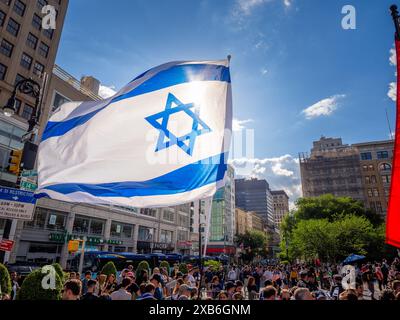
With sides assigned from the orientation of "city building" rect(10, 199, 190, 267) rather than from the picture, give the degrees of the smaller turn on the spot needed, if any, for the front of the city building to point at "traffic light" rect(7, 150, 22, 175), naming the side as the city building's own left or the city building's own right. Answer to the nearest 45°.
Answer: approximately 45° to the city building's own right

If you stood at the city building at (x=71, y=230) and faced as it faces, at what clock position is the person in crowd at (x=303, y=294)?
The person in crowd is roughly at 1 o'clock from the city building.

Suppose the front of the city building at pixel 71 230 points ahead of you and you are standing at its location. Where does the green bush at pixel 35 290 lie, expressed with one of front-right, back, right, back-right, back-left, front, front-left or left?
front-right

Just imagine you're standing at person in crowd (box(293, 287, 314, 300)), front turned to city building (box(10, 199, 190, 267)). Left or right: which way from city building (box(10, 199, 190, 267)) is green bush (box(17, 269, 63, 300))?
left

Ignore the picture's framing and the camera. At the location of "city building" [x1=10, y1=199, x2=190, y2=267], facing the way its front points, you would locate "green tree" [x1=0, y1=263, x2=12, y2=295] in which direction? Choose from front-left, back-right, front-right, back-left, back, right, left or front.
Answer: front-right

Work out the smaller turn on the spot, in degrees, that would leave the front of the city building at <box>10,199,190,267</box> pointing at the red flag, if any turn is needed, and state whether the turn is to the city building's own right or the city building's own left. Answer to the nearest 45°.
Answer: approximately 45° to the city building's own right

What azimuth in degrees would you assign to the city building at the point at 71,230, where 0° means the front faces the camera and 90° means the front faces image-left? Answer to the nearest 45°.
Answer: approximately 315°

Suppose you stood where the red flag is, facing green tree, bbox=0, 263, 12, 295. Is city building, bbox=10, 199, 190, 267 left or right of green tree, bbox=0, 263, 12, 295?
right
